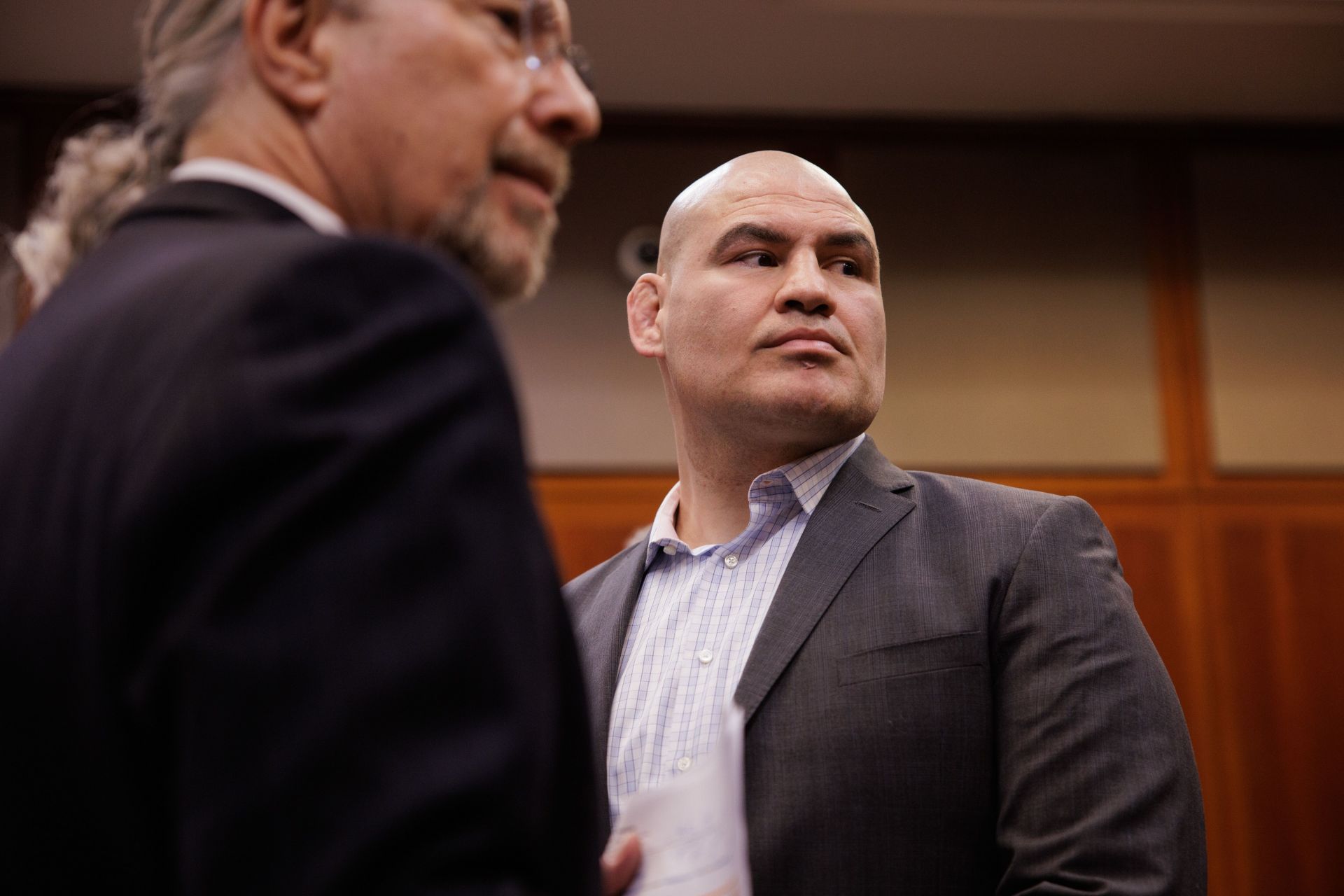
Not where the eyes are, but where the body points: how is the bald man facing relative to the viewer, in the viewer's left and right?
facing the viewer and to the left of the viewer

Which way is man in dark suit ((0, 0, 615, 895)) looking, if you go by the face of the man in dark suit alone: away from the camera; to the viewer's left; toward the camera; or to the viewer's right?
to the viewer's right

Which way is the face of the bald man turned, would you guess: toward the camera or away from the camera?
toward the camera
